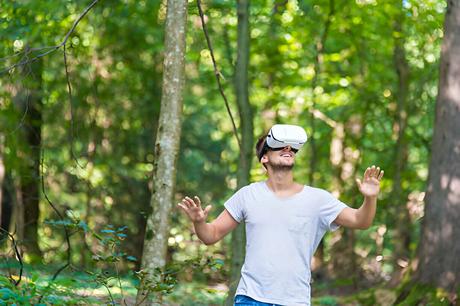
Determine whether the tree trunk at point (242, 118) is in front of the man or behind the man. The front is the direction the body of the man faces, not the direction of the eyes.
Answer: behind

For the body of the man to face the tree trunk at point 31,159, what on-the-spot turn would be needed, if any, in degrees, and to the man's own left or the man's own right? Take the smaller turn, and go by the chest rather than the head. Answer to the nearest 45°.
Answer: approximately 135° to the man's own right

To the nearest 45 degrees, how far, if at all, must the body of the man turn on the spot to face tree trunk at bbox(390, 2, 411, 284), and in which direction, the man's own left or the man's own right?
approximately 180°

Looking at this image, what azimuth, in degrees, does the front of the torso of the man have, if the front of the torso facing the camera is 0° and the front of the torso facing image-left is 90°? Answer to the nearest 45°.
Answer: approximately 0°
